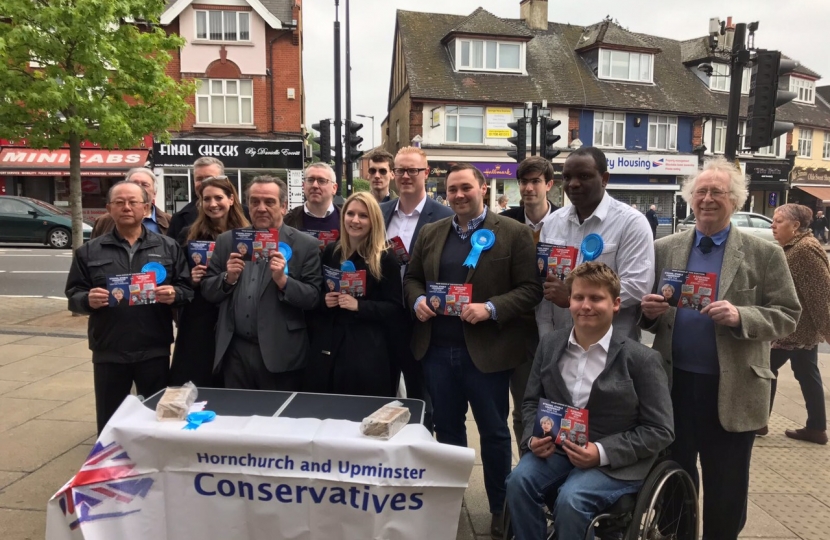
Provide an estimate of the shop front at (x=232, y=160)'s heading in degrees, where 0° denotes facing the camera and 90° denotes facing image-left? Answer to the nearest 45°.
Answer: approximately 0°

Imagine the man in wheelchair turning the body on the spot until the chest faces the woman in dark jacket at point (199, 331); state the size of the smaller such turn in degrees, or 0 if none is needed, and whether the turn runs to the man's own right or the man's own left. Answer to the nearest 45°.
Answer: approximately 45° to the man's own right

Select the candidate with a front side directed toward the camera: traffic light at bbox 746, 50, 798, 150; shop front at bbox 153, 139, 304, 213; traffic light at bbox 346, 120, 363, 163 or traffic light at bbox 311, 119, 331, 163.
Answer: the shop front

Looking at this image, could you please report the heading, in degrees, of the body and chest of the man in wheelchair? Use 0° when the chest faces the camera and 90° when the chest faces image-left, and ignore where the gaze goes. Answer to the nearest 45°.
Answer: approximately 45°
